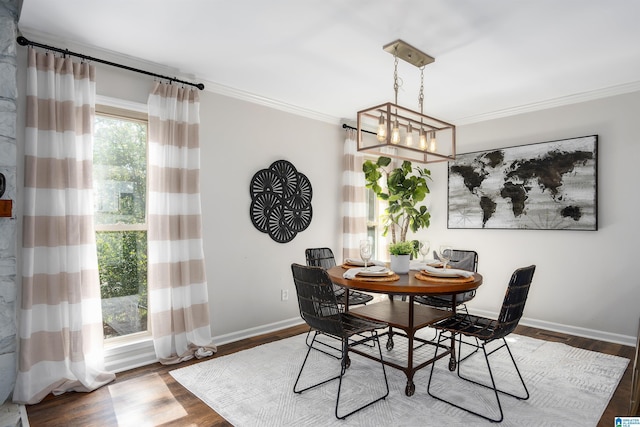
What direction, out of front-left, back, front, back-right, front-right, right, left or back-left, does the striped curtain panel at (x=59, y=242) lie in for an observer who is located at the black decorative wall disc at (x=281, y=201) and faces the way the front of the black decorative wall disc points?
right

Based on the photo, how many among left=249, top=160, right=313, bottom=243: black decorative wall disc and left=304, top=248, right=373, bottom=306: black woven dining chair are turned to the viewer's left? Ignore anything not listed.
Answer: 0

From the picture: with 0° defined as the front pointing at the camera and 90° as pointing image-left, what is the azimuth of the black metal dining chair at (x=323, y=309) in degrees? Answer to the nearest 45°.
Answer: approximately 225°

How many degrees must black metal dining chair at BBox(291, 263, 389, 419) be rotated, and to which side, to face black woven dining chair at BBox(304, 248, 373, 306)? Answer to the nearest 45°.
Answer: approximately 45° to its left

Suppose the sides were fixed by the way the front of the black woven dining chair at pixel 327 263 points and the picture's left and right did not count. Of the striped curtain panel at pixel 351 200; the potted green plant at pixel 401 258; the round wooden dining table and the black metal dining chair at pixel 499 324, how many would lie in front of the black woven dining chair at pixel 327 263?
3

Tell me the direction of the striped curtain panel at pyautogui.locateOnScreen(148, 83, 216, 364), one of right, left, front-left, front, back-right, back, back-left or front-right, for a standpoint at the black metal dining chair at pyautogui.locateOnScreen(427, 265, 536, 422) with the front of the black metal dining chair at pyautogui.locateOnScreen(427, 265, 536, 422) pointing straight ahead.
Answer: front-left

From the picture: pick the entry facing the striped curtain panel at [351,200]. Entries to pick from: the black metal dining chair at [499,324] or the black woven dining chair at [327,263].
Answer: the black metal dining chair at [499,324]

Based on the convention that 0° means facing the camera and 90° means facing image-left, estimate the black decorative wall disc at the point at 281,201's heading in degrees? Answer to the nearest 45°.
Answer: approximately 315°

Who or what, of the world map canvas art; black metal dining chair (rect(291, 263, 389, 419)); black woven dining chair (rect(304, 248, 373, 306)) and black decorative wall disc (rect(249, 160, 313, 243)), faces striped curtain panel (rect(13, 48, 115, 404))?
the world map canvas art

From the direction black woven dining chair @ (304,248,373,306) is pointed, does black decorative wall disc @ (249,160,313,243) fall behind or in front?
behind

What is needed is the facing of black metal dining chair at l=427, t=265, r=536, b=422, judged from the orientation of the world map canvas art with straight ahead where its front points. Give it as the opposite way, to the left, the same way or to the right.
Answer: to the right

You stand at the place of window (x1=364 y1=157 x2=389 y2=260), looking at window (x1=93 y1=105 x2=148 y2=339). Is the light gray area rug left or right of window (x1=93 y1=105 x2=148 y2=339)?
left

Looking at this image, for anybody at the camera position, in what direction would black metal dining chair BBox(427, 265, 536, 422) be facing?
facing away from the viewer and to the left of the viewer

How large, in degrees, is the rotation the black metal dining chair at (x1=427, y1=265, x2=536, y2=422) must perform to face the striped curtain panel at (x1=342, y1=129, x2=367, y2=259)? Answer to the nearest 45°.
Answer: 0° — it already faces it
